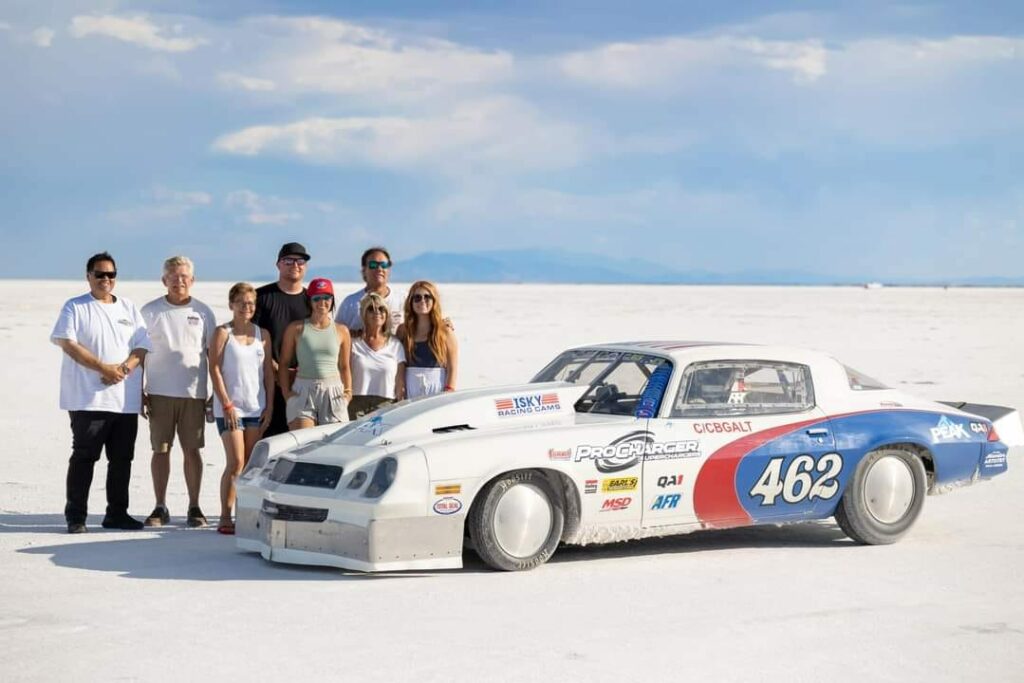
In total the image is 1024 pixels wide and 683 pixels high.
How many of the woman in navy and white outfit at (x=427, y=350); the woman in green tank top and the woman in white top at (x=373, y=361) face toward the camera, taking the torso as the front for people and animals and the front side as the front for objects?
3

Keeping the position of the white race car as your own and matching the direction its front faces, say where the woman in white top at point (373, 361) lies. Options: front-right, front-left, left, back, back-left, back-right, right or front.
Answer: right

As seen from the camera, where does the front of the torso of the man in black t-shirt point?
toward the camera

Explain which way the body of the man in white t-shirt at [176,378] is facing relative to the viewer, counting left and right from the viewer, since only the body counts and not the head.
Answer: facing the viewer

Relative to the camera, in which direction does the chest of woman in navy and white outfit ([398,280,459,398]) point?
toward the camera

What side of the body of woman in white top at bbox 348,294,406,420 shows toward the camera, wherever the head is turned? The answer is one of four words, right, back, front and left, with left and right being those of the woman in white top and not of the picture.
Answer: front

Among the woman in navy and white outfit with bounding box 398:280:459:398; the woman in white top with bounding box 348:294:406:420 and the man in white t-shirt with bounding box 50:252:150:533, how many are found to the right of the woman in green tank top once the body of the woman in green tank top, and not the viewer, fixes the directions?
1

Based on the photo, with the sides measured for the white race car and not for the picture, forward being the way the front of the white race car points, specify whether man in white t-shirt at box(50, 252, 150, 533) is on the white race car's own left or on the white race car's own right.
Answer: on the white race car's own right
